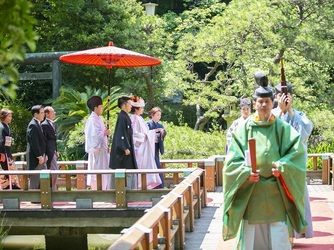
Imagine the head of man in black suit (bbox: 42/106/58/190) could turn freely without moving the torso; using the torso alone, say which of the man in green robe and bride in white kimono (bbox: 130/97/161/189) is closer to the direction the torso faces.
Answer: the bride in white kimono

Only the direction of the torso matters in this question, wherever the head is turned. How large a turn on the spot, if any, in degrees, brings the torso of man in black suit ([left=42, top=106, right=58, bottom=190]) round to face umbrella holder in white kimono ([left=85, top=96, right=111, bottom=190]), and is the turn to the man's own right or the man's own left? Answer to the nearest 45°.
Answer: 0° — they already face them

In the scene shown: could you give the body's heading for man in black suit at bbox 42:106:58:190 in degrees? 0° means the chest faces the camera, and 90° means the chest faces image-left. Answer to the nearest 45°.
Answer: approximately 270°

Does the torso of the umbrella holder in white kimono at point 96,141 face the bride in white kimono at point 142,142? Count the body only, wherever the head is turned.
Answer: yes

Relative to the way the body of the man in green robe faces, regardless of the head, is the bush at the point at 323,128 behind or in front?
behind

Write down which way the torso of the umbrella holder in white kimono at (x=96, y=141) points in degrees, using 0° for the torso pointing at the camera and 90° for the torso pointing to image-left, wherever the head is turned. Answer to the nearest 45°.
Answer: approximately 270°

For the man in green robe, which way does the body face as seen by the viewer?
toward the camera

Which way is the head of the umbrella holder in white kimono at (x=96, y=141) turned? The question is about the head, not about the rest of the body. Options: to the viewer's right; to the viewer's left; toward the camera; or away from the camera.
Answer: to the viewer's right

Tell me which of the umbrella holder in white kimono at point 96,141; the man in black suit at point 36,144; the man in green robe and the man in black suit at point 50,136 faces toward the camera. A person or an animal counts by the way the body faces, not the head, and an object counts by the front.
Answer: the man in green robe

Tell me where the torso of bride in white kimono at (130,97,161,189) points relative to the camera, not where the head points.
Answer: to the viewer's right

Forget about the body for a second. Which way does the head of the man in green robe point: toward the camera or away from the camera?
toward the camera

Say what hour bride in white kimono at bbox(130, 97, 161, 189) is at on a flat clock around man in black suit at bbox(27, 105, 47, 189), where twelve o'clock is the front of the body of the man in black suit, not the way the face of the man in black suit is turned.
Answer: The bride in white kimono is roughly at 12 o'clock from the man in black suit.

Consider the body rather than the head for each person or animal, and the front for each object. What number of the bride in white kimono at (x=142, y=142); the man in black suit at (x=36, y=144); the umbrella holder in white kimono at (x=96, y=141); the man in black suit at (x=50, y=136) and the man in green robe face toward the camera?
1

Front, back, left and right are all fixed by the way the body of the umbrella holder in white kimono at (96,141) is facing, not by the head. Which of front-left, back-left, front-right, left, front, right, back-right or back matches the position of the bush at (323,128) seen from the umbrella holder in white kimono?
front-left

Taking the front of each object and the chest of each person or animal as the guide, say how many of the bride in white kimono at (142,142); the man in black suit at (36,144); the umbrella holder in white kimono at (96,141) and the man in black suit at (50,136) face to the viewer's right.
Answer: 4

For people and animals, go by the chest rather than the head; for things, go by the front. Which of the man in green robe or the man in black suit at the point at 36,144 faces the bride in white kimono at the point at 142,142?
the man in black suit

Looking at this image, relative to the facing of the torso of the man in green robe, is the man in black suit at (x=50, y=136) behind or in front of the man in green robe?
behind

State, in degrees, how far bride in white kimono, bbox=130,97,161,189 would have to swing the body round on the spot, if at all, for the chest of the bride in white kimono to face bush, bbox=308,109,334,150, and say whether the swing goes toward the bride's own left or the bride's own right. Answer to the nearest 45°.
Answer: approximately 45° to the bride's own left

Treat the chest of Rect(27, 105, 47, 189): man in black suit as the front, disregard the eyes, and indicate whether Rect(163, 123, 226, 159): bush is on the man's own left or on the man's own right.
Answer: on the man's own left
